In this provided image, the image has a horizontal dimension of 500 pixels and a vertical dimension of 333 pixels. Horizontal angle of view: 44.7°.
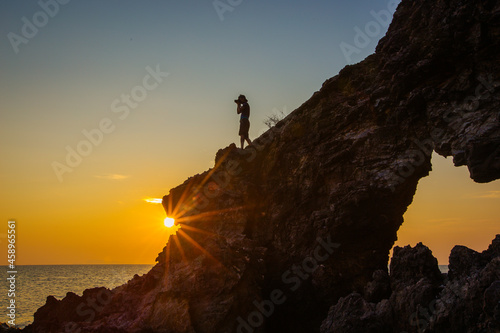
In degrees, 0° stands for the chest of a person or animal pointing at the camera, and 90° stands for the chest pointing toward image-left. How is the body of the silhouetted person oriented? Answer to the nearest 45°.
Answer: approximately 90°
